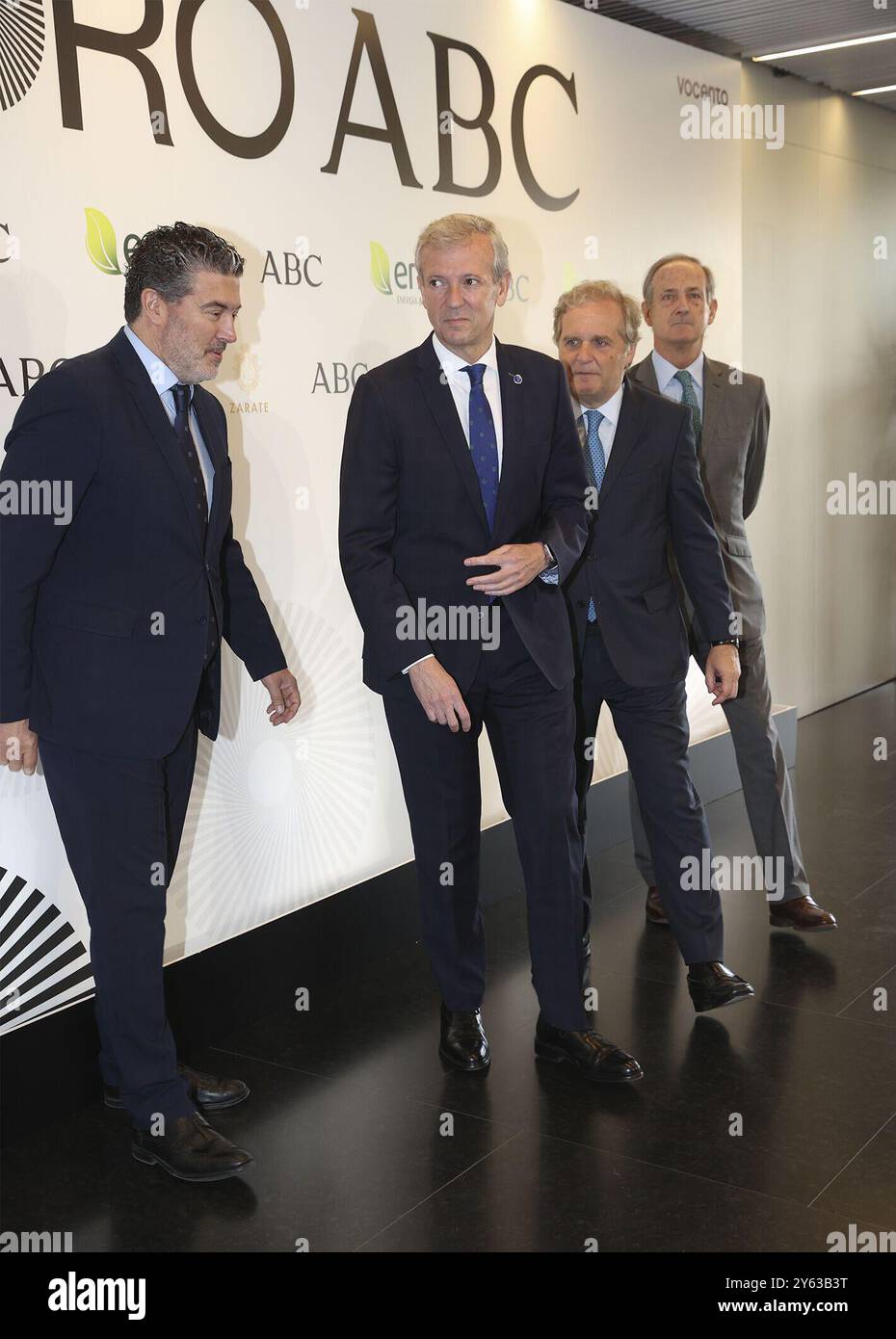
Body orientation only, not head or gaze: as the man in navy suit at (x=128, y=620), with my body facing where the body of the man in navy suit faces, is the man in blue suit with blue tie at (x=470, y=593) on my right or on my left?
on my left

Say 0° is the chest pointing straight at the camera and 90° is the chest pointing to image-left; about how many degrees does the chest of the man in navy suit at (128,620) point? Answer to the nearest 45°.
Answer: approximately 315°

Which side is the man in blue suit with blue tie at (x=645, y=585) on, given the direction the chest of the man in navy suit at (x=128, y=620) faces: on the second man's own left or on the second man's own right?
on the second man's own left
